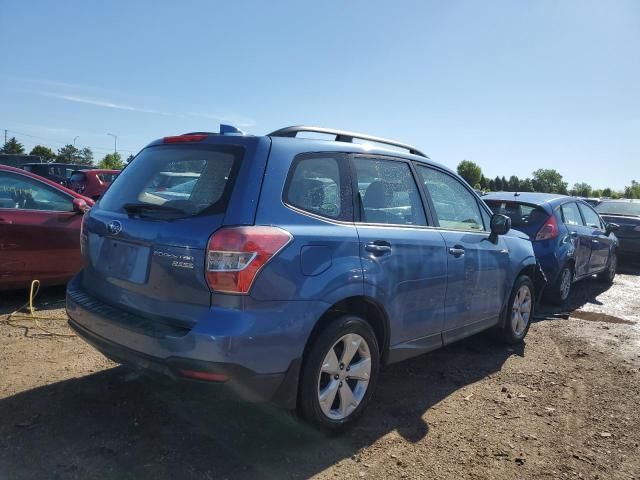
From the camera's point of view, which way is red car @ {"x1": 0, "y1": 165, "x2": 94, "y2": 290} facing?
to the viewer's right

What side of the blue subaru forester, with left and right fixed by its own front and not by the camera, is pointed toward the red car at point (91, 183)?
left

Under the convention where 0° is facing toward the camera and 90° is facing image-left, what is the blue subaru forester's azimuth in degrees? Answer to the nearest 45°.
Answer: approximately 225°

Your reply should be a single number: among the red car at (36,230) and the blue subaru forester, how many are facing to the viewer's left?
0

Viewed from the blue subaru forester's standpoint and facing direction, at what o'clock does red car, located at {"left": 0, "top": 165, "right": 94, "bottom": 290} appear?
The red car is roughly at 9 o'clock from the blue subaru forester.
